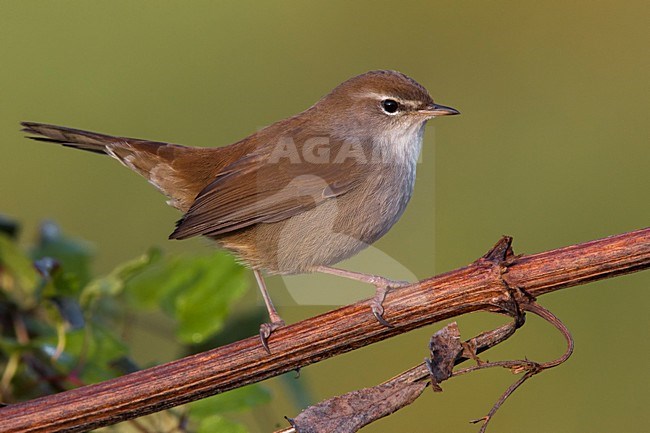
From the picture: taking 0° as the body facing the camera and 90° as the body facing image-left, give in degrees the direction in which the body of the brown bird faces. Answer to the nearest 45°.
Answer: approximately 270°
